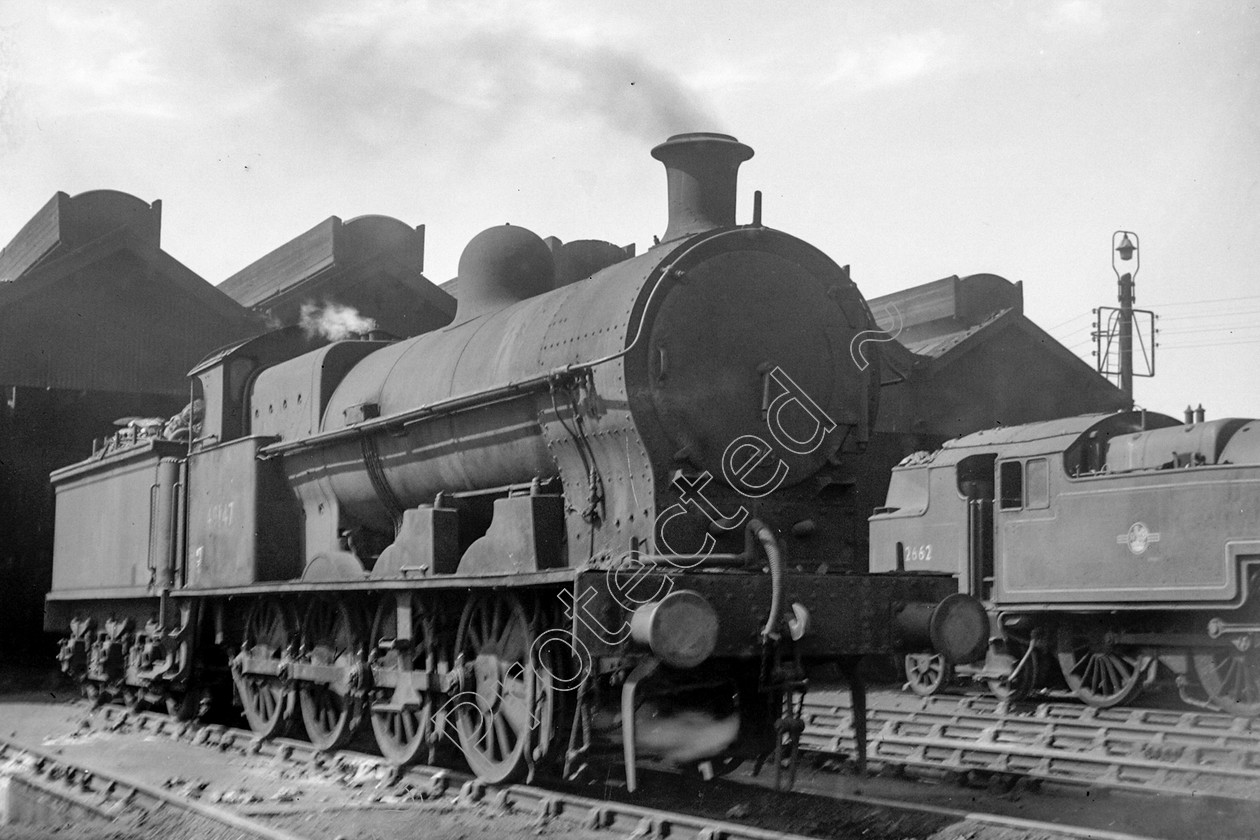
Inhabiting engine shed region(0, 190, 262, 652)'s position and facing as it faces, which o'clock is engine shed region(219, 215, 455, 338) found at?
engine shed region(219, 215, 455, 338) is roughly at 10 o'clock from engine shed region(0, 190, 262, 652).

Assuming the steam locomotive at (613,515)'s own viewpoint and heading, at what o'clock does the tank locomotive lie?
The tank locomotive is roughly at 9 o'clock from the steam locomotive.

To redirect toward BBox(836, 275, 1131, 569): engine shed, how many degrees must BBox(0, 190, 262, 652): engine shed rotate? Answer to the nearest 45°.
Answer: approximately 45° to its left

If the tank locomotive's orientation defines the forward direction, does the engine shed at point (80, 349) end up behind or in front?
behind

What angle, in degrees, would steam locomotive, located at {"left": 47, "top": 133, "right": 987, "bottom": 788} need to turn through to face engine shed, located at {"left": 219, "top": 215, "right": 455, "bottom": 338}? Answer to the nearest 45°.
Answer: approximately 135° to its left

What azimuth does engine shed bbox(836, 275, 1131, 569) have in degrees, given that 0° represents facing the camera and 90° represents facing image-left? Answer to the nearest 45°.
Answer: approximately 315°

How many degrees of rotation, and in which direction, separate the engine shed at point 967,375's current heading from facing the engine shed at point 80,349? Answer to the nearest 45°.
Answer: approximately 90° to its right

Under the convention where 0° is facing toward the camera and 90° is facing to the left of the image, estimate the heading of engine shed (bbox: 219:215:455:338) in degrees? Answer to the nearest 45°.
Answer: approximately 315°

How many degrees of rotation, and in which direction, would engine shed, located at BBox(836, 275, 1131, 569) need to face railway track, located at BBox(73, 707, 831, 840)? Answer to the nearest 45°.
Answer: approximately 45° to its right

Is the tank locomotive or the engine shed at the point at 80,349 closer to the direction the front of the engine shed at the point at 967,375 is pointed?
the tank locomotive
